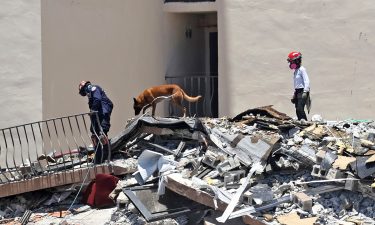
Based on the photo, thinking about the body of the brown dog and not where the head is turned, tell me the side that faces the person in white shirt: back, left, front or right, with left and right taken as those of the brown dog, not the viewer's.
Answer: back

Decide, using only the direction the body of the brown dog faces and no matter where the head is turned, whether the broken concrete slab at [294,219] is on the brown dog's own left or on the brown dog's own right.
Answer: on the brown dog's own left

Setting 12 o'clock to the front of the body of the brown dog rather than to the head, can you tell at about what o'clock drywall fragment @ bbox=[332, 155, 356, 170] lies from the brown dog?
The drywall fragment is roughly at 8 o'clock from the brown dog.

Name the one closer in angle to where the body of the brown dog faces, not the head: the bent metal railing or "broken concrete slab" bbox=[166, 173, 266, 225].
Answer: the bent metal railing

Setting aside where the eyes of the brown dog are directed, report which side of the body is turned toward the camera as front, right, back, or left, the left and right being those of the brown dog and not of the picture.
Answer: left

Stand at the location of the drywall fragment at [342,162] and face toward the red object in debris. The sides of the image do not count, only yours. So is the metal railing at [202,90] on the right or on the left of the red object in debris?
right
